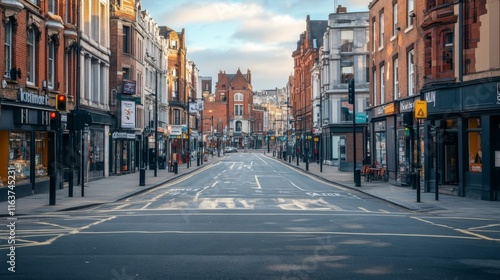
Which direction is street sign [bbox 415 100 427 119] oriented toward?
toward the camera

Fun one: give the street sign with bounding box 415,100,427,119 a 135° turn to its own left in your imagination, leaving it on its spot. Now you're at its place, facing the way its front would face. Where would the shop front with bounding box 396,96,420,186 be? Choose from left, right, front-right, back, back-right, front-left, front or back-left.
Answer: front-left
